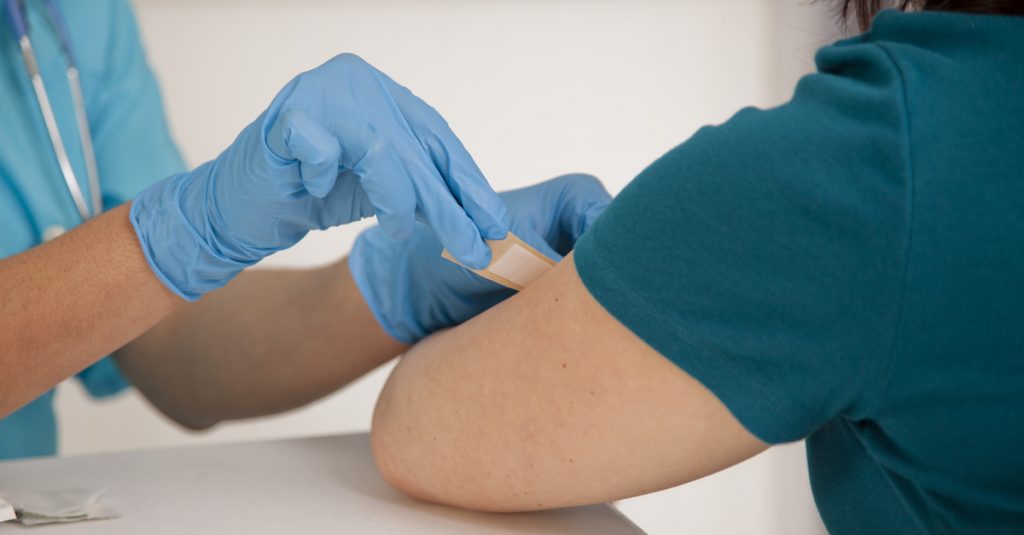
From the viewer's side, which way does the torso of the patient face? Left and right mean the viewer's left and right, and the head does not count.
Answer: facing away from the viewer and to the left of the viewer

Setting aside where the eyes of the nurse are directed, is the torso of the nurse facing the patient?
yes

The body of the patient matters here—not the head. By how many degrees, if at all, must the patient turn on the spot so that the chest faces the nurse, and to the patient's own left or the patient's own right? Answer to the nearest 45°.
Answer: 0° — they already face them

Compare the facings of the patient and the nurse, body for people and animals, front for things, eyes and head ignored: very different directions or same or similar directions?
very different directions
